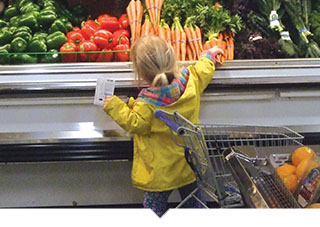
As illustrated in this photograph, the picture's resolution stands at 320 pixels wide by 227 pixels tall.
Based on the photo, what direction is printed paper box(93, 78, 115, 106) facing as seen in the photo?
toward the camera

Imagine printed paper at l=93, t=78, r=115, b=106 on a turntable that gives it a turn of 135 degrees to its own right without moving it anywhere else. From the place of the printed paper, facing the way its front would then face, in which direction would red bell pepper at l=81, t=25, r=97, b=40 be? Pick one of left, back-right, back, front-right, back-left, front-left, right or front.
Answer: front-right

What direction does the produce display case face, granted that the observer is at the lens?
facing the viewer

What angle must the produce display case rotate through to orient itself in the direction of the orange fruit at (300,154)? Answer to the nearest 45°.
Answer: approximately 45° to its left

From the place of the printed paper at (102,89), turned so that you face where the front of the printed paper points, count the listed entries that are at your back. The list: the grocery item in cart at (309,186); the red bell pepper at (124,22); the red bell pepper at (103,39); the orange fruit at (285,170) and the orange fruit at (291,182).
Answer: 2

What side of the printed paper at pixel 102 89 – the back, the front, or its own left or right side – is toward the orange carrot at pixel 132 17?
back

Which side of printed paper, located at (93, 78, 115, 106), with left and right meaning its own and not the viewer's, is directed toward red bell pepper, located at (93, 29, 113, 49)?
back
